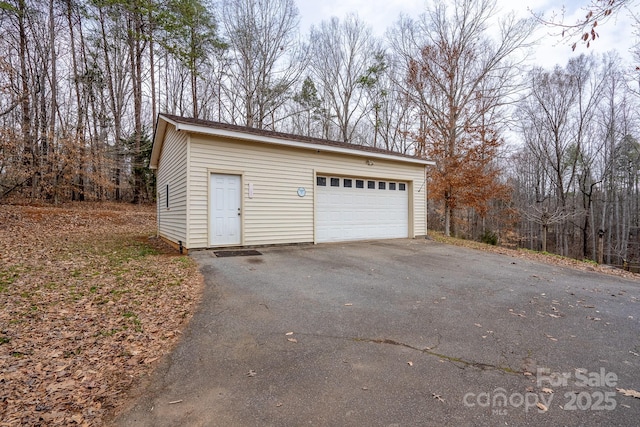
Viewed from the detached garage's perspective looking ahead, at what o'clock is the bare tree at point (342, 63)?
The bare tree is roughly at 8 o'clock from the detached garage.

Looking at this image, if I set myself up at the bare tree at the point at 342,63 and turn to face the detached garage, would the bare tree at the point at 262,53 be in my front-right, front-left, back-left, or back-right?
front-right

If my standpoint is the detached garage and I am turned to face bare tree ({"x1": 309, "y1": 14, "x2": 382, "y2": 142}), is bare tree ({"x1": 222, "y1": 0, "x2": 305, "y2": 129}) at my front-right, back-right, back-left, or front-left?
front-left

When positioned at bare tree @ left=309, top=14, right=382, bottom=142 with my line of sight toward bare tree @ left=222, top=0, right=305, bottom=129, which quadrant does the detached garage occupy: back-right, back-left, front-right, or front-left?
front-left

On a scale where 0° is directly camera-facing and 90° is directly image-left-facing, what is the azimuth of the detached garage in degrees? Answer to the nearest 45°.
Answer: approximately 315°

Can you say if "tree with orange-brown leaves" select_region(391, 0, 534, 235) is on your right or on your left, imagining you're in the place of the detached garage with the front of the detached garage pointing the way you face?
on your left

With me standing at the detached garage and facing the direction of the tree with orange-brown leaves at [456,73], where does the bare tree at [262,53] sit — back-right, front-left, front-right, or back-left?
front-left

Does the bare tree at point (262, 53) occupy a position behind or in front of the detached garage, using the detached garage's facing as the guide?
behind
